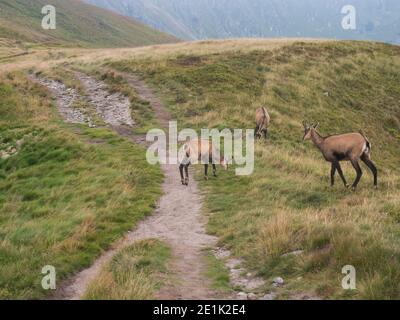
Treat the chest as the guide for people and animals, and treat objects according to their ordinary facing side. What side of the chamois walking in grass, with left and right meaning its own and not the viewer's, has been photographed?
left

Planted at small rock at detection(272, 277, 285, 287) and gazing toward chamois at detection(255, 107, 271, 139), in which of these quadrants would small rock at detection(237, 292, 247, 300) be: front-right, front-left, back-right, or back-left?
back-left

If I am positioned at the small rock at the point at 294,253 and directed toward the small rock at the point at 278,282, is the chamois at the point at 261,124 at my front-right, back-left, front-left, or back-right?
back-right

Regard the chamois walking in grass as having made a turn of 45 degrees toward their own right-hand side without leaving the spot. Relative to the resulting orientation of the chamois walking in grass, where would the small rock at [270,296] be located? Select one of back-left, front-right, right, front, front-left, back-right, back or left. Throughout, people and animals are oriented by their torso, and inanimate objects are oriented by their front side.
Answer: back-left

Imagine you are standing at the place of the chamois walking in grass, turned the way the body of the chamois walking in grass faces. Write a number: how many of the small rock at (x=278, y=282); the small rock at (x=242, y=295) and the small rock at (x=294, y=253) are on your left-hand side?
3

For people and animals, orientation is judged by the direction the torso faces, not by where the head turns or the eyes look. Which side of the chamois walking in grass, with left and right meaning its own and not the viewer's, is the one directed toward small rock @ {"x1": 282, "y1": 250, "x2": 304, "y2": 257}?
left

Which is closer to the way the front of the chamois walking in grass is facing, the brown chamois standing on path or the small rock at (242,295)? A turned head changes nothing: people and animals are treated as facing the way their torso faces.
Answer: the brown chamois standing on path

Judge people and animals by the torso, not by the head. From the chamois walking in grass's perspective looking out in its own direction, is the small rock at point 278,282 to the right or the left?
on its left

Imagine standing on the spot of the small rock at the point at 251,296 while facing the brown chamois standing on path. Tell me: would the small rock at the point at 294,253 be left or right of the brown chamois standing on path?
right
